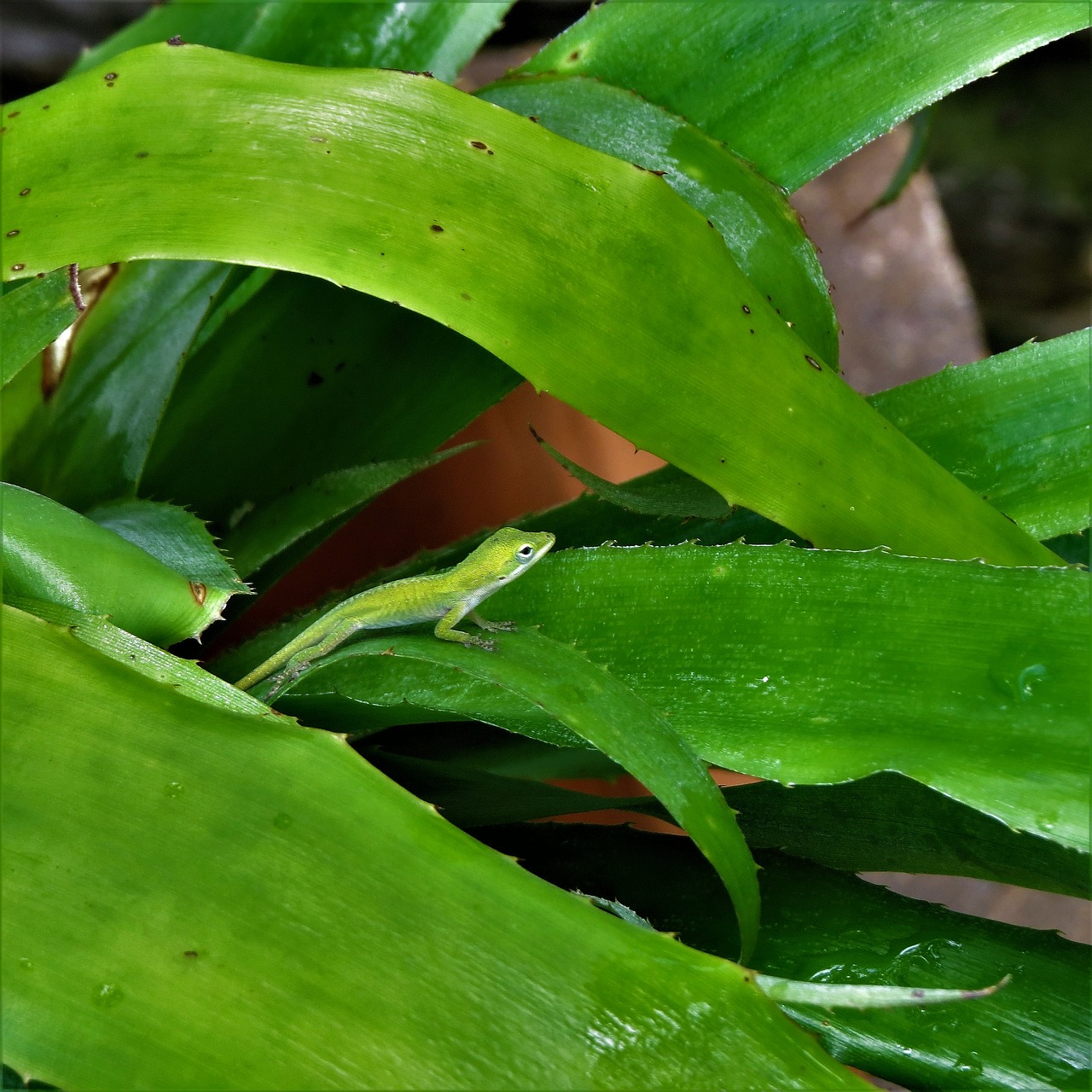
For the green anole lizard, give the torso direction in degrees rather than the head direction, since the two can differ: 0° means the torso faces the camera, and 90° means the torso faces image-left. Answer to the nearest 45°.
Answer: approximately 270°
